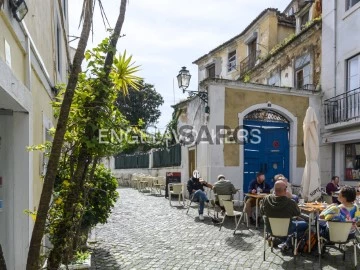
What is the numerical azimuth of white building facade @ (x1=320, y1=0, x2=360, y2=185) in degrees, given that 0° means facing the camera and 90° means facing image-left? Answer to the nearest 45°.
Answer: approximately 45°

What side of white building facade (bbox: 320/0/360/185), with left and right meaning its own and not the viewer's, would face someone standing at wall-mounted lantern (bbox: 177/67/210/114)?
front

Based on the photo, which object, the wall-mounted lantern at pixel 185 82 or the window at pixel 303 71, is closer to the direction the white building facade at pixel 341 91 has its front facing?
the wall-mounted lantern

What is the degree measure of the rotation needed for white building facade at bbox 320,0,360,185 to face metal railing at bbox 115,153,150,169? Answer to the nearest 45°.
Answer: approximately 90° to its right

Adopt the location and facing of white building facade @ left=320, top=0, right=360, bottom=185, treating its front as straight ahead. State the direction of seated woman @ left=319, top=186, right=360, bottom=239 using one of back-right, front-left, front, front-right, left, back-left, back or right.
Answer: front-left

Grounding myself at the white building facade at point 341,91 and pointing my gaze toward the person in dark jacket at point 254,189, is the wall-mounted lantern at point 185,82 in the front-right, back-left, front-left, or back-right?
front-right

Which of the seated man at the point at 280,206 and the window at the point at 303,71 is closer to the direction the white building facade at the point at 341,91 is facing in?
the seated man
